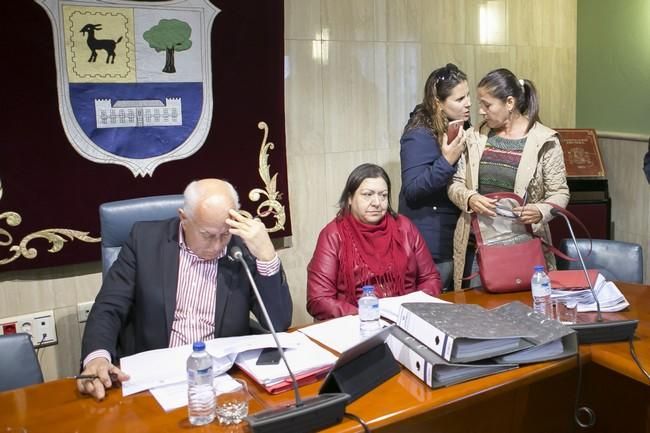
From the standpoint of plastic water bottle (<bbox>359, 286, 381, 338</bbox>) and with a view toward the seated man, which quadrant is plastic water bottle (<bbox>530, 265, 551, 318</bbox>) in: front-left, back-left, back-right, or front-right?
back-right

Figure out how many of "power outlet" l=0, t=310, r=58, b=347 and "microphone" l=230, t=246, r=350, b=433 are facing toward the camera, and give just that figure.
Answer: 1

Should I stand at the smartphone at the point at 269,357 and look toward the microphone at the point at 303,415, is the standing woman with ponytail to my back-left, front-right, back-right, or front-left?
back-left

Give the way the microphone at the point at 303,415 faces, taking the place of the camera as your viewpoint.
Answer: facing away from the viewer and to the left of the viewer

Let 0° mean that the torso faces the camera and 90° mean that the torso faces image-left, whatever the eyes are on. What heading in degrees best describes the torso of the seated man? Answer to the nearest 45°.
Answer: approximately 315°

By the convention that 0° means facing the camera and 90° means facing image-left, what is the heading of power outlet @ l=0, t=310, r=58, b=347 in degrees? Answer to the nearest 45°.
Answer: approximately 0°

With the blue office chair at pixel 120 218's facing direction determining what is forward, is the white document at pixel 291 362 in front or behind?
in front

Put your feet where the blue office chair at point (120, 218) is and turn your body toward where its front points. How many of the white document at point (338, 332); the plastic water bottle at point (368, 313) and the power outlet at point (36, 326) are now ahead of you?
2
